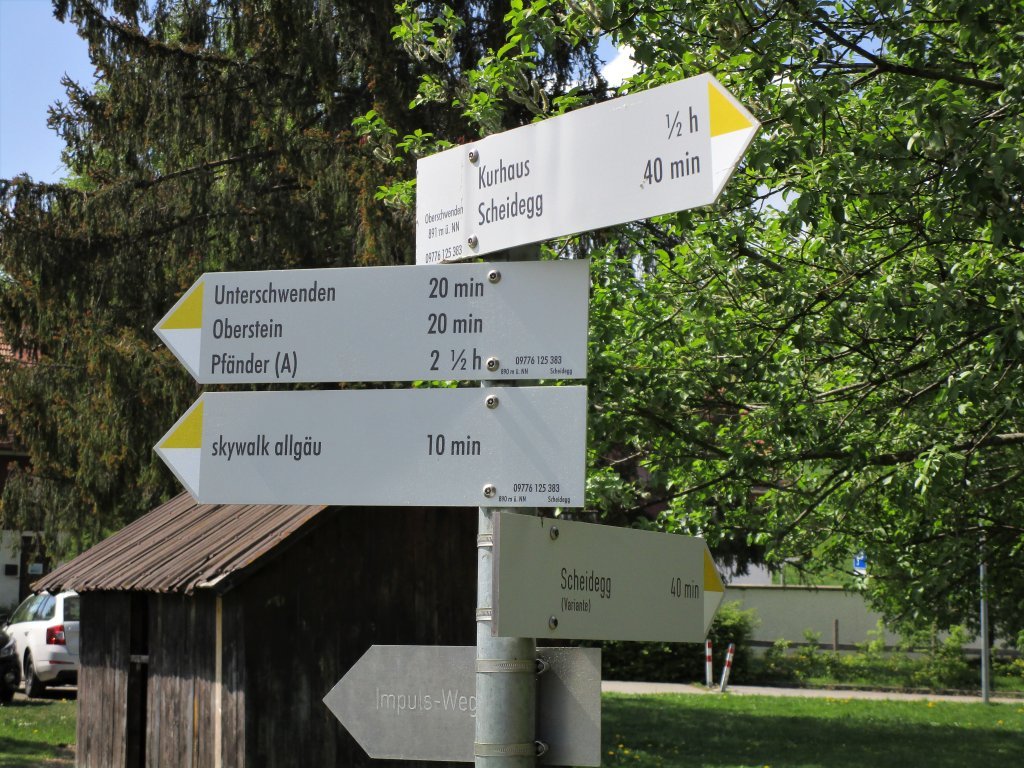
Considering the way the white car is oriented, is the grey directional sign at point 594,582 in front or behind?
behind

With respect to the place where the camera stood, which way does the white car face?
facing away from the viewer and to the left of the viewer
